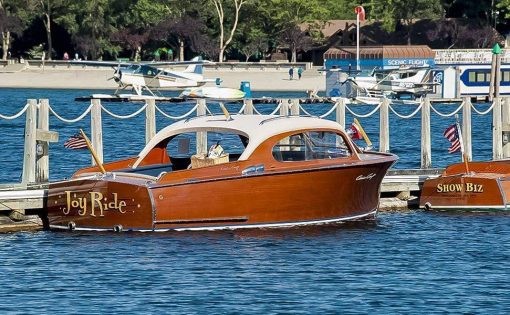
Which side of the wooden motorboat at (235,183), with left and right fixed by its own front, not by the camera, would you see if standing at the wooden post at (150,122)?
left

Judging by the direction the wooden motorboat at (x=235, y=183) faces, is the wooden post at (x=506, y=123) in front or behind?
in front

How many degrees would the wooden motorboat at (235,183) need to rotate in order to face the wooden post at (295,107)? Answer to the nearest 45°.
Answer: approximately 45° to its left

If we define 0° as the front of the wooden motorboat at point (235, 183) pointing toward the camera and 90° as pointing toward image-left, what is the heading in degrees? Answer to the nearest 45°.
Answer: approximately 225°

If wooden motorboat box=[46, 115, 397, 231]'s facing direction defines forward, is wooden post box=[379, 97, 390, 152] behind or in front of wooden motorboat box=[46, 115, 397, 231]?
in front

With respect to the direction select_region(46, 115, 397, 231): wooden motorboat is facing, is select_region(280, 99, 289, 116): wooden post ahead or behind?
ahead
